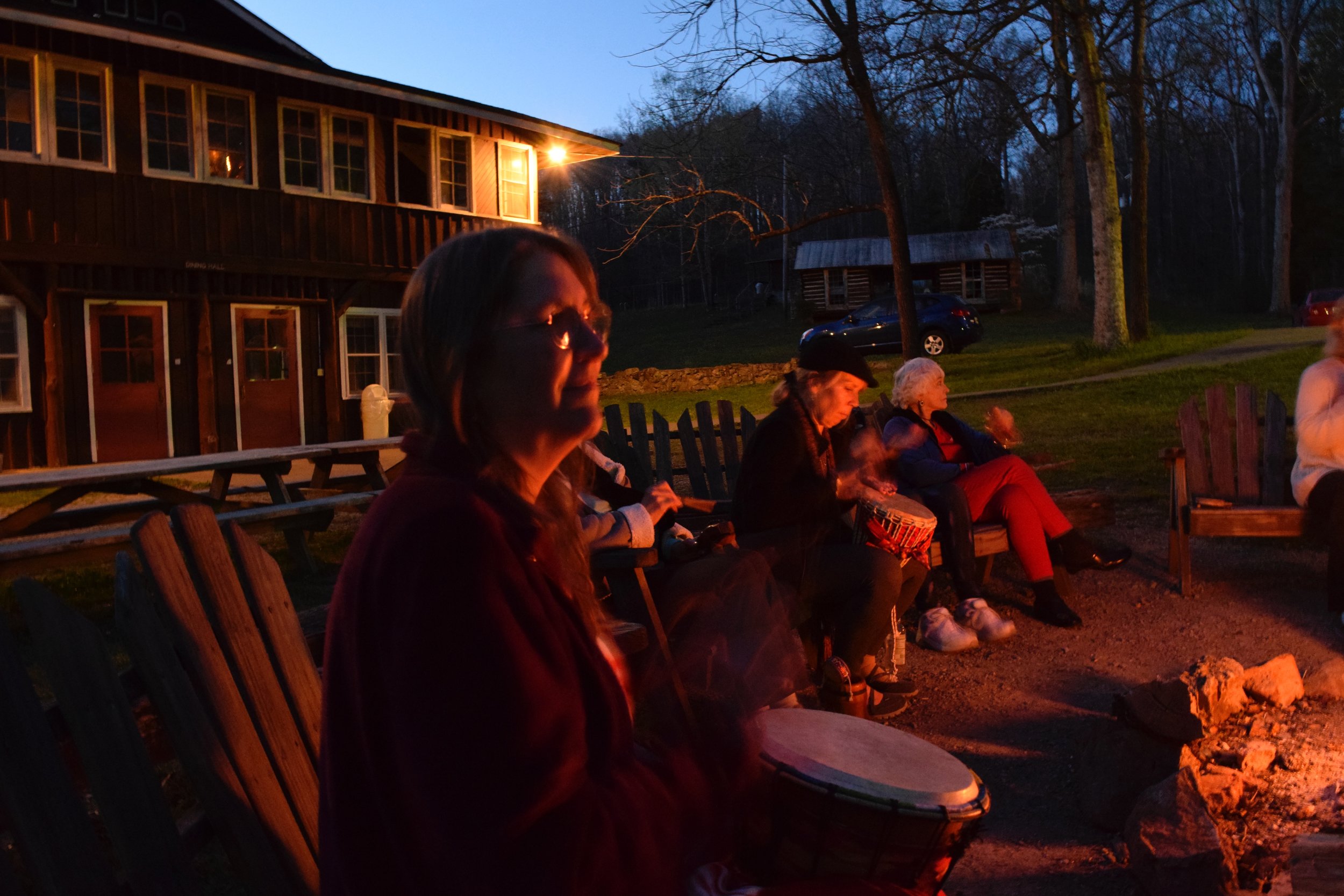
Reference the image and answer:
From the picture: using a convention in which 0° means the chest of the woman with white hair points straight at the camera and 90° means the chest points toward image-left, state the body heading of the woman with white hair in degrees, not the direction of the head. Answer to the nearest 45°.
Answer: approximately 315°

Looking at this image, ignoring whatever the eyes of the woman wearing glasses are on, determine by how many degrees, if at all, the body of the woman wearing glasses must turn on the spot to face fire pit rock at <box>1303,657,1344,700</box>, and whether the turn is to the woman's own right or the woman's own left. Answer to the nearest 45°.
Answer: approximately 45° to the woman's own left

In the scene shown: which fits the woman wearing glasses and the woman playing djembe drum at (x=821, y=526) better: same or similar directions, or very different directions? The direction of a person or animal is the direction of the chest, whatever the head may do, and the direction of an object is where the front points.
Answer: same or similar directions

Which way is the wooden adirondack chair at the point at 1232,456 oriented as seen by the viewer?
toward the camera

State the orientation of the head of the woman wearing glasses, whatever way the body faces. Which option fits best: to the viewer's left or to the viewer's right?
to the viewer's right

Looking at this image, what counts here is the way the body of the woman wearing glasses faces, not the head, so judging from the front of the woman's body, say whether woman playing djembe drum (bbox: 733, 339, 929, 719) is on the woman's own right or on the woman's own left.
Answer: on the woman's own left

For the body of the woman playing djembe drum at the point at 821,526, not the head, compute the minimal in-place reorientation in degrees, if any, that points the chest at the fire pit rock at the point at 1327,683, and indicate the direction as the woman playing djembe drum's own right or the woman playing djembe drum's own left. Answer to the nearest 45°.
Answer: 0° — they already face it

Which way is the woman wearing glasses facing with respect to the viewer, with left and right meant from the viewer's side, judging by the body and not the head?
facing to the right of the viewer

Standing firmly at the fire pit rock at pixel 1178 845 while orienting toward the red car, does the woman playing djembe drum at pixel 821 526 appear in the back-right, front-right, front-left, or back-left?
front-left

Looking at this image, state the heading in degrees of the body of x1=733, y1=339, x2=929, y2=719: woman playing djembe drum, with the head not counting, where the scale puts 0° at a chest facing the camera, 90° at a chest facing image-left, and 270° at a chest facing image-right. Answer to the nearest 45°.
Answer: approximately 270°

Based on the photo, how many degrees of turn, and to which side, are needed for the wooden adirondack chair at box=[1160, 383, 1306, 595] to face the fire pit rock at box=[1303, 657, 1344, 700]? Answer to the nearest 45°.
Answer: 0° — it already faces it

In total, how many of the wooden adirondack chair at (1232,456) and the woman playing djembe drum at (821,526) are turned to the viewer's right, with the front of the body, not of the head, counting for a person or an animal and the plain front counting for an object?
1
